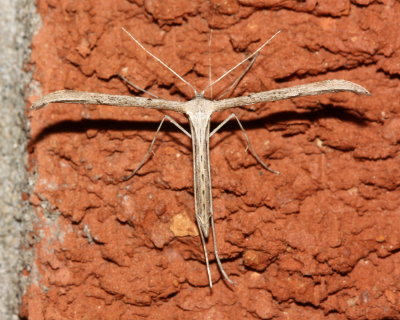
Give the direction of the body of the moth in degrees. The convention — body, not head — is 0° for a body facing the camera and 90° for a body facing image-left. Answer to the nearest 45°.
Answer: approximately 180°
